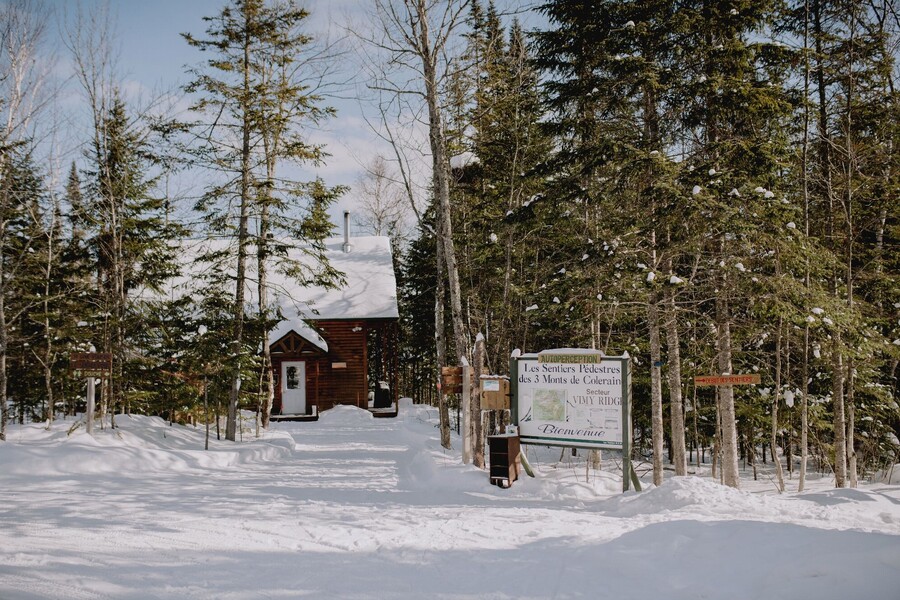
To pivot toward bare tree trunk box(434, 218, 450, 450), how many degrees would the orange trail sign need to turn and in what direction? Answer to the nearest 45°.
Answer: approximately 135° to its right

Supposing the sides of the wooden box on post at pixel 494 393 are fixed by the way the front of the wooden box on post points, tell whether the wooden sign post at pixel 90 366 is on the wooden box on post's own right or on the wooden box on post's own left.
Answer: on the wooden box on post's own right

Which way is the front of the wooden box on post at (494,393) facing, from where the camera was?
facing the viewer

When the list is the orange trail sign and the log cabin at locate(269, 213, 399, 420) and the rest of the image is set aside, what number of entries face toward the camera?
2

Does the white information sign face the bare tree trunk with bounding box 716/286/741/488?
no

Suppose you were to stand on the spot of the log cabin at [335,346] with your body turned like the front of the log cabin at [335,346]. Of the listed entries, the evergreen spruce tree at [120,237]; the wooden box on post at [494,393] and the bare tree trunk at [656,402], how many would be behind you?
0

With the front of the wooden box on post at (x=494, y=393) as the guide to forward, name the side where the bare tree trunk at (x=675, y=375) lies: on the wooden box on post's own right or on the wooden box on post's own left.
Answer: on the wooden box on post's own left

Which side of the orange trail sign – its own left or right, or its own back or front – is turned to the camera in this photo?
front

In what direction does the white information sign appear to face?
toward the camera

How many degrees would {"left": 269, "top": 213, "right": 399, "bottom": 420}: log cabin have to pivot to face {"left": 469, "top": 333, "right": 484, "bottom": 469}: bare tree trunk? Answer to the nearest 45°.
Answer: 0° — it already faces it

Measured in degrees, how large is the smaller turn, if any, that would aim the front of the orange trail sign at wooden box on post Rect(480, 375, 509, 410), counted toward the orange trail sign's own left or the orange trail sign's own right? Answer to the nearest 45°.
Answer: approximately 90° to the orange trail sign's own right

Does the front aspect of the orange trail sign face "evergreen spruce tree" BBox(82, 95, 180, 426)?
no

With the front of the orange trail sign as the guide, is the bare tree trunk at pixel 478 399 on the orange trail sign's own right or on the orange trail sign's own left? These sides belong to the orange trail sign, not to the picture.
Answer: on the orange trail sign's own right

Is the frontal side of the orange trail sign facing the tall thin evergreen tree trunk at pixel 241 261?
no

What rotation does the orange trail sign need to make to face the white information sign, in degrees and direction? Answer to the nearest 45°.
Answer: approximately 90° to its right

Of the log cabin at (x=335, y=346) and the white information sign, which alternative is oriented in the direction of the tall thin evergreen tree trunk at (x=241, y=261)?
the log cabin

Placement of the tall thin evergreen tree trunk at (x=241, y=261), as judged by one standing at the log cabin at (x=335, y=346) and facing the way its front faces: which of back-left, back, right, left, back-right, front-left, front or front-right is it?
front

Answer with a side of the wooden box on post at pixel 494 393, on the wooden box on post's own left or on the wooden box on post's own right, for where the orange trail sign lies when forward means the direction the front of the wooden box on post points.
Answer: on the wooden box on post's own left
